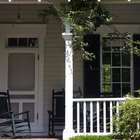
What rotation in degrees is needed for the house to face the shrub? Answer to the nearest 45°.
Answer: approximately 45° to its left

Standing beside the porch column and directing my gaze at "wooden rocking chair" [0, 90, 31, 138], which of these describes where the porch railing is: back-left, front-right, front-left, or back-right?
back-right

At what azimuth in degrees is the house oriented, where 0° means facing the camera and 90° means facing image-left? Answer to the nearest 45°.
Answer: approximately 0°
